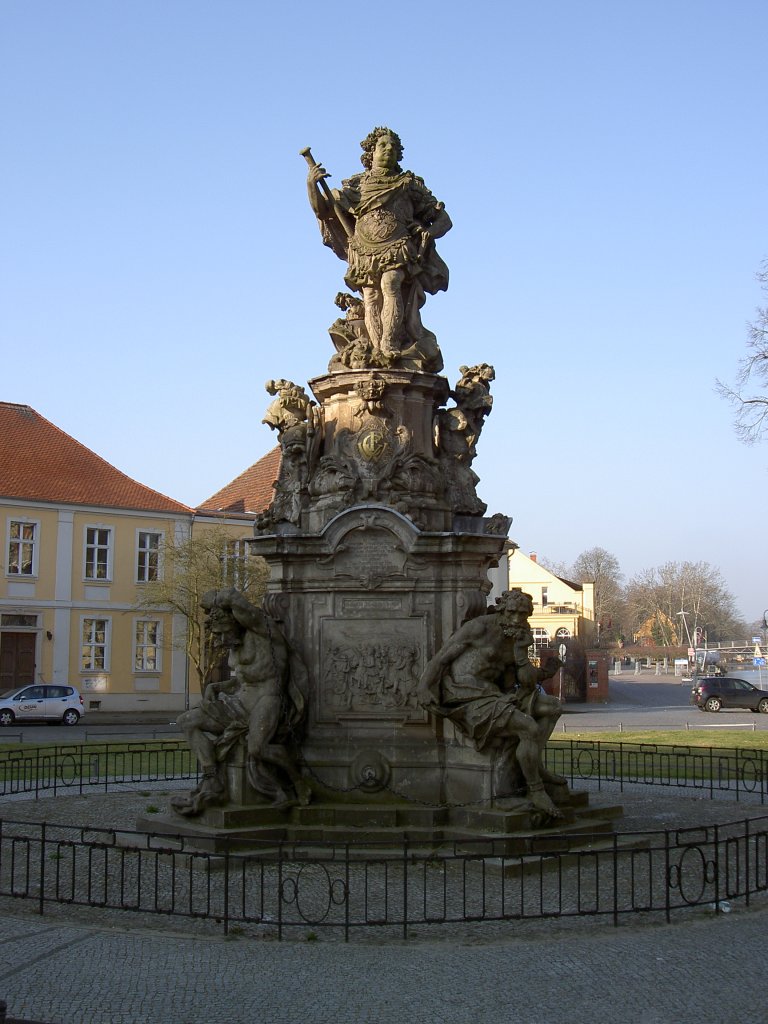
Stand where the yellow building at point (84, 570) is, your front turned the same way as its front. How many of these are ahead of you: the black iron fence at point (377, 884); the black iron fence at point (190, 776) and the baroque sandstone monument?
3

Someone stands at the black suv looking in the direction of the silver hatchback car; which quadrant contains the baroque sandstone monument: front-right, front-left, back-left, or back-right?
front-left

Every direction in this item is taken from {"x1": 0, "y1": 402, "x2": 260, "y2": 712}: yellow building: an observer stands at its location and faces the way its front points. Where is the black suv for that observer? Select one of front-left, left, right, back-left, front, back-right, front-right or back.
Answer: left

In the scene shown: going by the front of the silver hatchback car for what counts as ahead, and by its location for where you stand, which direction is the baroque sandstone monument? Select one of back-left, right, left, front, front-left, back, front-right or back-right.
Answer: left

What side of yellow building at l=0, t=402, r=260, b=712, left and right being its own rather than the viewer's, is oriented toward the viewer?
front

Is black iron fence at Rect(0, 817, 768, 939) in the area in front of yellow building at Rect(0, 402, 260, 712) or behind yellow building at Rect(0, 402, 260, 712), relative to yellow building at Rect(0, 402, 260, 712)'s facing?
in front

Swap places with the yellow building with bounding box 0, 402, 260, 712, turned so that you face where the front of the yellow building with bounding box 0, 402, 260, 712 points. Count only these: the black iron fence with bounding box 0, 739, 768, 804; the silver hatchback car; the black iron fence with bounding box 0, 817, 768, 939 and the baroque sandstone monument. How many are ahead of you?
4

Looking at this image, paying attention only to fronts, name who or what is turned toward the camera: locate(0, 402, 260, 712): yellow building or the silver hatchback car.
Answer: the yellow building

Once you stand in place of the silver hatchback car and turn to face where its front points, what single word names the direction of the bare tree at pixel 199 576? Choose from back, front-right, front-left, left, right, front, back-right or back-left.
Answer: back-right

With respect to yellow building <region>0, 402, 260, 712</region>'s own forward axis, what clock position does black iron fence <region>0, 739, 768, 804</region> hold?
The black iron fence is roughly at 12 o'clock from the yellow building.

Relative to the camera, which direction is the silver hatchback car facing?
to the viewer's left

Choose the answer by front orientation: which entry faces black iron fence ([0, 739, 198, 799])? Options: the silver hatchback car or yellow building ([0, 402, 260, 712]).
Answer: the yellow building

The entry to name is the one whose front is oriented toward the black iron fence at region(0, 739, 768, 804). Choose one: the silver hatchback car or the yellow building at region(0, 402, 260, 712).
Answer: the yellow building

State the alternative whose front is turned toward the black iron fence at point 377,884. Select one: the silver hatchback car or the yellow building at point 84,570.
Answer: the yellow building

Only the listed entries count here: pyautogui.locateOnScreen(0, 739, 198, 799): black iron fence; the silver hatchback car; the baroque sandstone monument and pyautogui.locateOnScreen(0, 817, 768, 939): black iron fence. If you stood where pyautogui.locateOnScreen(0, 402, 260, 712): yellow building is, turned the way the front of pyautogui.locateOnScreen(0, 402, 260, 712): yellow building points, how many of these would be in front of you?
4

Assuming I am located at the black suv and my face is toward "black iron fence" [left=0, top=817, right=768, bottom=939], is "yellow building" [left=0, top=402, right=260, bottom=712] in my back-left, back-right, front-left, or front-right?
front-right

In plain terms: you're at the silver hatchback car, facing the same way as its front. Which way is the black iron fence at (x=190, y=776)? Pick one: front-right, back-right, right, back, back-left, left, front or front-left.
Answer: left
